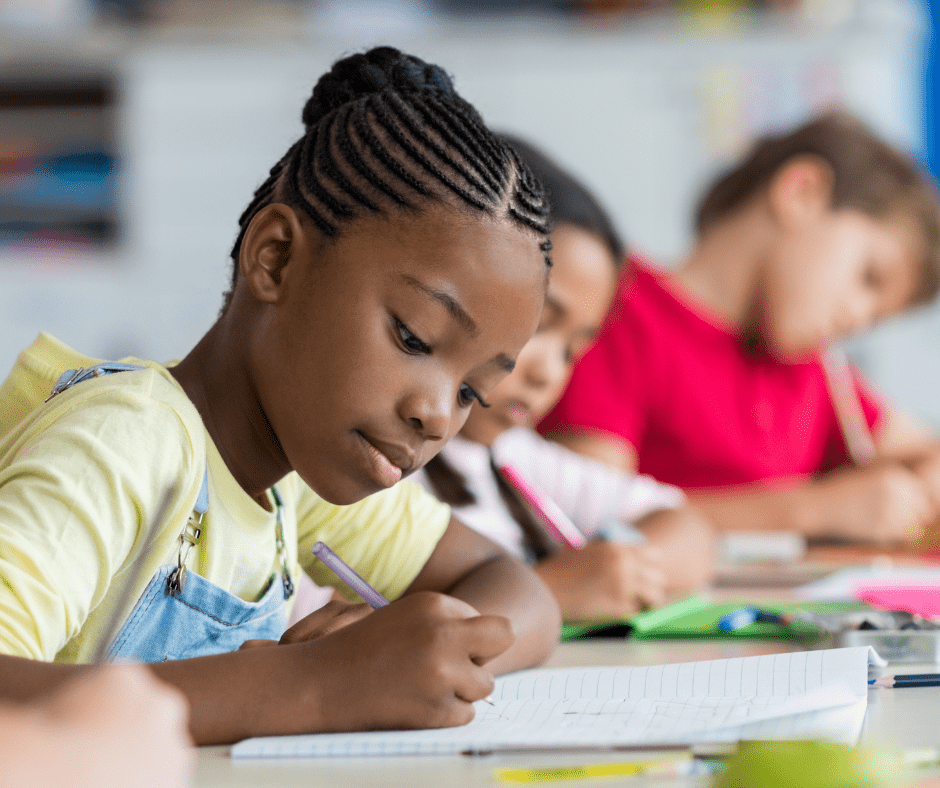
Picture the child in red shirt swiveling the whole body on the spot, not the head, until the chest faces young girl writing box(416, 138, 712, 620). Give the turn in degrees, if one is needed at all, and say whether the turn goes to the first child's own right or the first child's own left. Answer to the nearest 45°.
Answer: approximately 45° to the first child's own right
